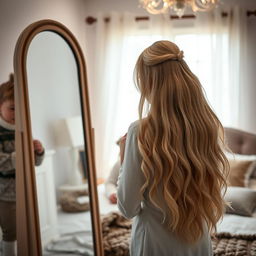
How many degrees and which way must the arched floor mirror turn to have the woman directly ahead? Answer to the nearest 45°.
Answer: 0° — it already faces them

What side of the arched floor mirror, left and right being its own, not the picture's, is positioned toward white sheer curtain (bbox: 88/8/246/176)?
left

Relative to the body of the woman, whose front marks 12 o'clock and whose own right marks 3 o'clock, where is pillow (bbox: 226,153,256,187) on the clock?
The pillow is roughly at 2 o'clock from the woman.

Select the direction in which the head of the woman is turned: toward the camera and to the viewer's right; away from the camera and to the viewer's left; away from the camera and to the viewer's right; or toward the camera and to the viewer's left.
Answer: away from the camera and to the viewer's left

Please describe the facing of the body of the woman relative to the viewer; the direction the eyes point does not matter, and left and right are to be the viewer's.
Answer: facing away from the viewer and to the left of the viewer

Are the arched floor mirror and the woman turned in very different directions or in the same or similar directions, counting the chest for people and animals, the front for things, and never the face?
very different directions

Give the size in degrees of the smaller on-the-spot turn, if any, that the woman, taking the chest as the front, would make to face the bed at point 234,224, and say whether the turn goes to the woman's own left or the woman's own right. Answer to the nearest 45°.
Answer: approximately 45° to the woman's own right

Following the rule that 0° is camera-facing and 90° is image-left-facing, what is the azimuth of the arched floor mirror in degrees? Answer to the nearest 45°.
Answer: approximately 315°

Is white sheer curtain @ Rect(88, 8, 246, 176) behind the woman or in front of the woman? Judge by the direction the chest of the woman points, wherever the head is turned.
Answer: in front

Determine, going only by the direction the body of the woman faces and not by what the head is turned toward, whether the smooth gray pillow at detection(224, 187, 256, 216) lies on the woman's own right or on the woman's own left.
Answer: on the woman's own right
